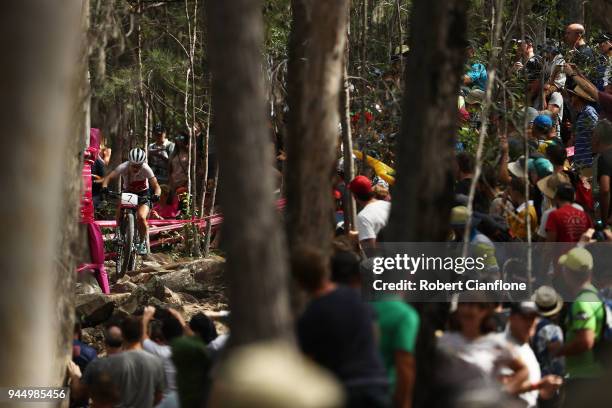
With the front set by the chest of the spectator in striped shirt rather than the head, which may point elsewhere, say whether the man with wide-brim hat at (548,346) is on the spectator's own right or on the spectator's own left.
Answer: on the spectator's own left

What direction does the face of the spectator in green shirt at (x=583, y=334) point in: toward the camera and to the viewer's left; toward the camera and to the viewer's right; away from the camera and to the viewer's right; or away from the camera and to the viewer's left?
away from the camera and to the viewer's left

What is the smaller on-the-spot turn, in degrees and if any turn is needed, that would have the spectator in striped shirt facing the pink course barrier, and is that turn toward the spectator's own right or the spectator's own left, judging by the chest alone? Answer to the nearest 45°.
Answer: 0° — they already face it

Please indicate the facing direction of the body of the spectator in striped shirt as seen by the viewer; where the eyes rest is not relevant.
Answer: to the viewer's left

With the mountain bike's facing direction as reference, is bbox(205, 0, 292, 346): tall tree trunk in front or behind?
in front

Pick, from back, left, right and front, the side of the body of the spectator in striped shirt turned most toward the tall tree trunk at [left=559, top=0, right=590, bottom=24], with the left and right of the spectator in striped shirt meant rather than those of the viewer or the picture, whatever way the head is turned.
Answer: right

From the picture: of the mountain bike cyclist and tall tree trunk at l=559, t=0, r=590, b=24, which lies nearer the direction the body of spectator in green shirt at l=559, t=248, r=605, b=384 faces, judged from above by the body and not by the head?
the mountain bike cyclist

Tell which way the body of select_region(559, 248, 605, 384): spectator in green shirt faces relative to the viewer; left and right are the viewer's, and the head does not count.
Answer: facing to the left of the viewer

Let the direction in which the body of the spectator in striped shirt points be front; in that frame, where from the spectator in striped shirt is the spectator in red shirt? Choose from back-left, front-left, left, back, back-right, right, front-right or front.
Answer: left
